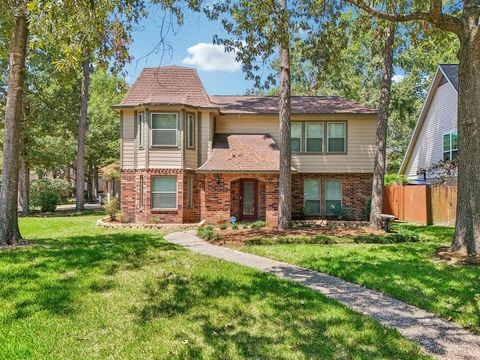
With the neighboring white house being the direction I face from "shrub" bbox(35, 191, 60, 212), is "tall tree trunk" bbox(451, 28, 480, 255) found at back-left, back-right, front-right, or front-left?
front-right

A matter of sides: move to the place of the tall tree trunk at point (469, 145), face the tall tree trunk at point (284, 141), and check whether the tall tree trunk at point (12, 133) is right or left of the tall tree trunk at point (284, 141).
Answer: left

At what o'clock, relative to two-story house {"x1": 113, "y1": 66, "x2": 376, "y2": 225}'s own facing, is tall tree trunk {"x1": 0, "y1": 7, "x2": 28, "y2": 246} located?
The tall tree trunk is roughly at 1 o'clock from the two-story house.

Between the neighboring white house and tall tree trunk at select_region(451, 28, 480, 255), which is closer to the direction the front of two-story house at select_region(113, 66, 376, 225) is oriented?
the tall tree trunk

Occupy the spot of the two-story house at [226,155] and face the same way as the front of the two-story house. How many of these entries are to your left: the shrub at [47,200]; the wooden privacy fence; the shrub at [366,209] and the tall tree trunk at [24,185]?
2

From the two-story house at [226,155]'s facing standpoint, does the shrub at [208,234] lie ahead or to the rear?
ahead

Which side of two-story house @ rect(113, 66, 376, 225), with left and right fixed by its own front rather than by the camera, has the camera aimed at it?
front

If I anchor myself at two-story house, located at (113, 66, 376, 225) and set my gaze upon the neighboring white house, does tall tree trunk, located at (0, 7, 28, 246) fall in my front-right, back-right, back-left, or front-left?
back-right

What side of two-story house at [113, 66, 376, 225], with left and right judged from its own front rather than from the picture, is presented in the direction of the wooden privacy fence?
left

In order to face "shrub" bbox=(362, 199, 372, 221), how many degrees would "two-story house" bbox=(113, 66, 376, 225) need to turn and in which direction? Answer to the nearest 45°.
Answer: approximately 90° to its left

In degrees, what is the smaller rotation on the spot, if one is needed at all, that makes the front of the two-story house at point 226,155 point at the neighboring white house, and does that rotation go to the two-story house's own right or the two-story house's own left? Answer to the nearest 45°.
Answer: approximately 90° to the two-story house's own left

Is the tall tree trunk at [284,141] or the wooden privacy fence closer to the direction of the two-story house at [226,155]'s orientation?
the tall tree trunk

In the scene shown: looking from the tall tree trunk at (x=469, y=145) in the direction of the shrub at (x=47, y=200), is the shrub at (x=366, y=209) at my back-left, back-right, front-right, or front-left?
front-right

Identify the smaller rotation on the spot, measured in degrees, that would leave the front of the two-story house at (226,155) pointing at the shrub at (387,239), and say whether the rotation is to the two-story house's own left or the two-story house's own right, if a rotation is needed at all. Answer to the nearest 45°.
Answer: approximately 45° to the two-story house's own left
